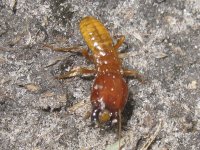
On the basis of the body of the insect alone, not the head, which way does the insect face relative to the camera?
toward the camera
